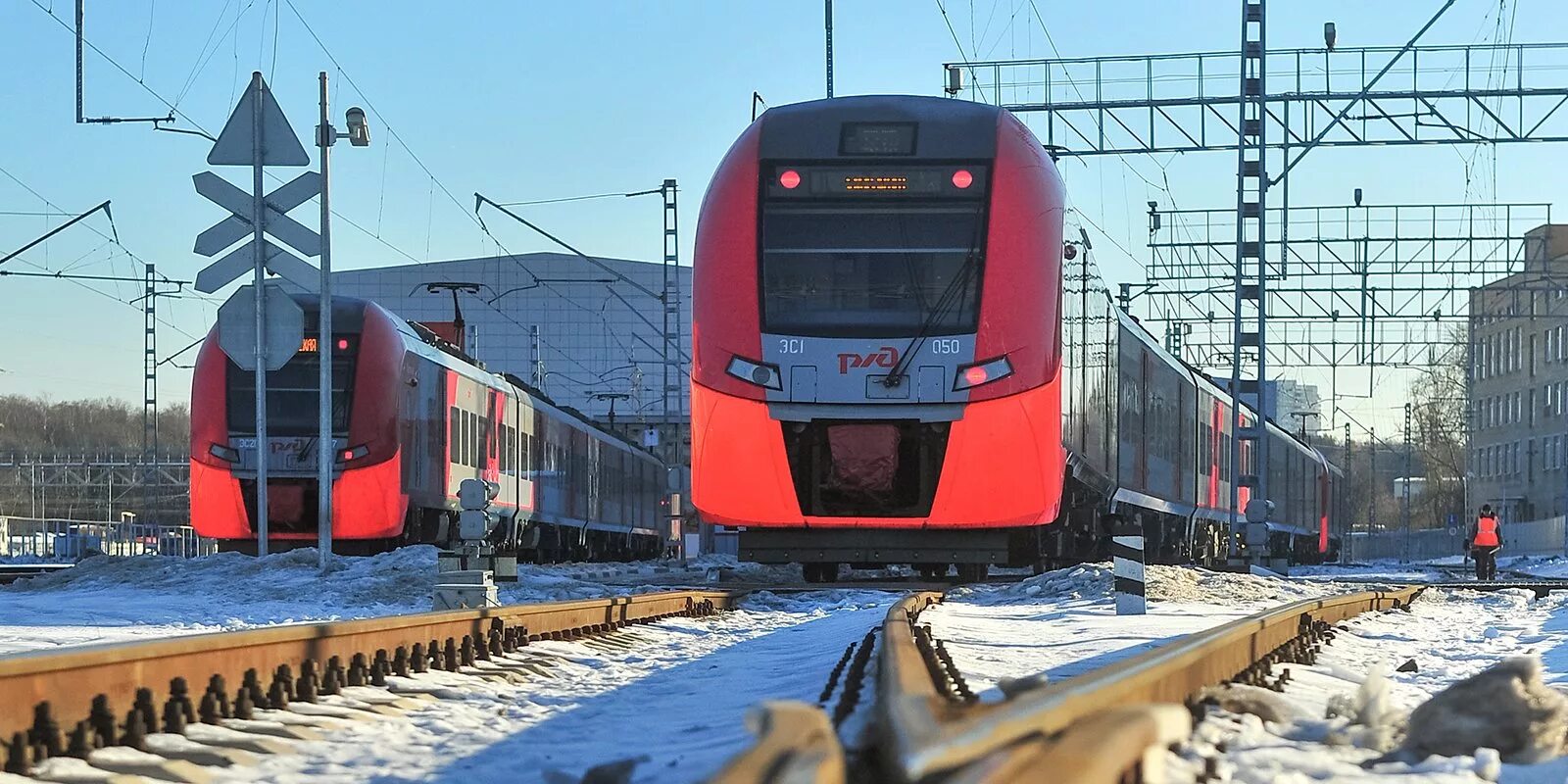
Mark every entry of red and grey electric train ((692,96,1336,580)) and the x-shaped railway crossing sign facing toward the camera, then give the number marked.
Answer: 1

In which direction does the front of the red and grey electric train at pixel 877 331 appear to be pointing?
toward the camera

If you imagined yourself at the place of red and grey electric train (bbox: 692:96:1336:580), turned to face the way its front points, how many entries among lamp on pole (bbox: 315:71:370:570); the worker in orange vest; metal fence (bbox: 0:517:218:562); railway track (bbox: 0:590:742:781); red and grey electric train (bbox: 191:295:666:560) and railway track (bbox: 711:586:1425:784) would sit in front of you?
2

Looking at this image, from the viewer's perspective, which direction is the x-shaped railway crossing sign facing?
away from the camera

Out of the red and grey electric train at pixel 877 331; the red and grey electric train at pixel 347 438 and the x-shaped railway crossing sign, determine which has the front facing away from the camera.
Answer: the x-shaped railway crossing sign

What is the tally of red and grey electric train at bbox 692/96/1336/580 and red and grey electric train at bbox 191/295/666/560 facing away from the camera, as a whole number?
0

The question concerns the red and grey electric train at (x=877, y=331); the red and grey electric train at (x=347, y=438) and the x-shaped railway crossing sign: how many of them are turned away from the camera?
1

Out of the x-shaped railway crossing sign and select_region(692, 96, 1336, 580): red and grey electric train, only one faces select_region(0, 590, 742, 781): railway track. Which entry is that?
the red and grey electric train

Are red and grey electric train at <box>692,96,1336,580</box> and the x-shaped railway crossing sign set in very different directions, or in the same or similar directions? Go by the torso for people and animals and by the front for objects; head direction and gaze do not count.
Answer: very different directions

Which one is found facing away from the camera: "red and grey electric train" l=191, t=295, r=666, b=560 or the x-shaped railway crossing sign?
the x-shaped railway crossing sign

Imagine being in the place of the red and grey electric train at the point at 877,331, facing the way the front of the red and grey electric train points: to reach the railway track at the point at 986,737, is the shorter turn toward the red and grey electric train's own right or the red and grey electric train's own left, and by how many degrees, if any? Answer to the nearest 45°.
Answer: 0° — it already faces it

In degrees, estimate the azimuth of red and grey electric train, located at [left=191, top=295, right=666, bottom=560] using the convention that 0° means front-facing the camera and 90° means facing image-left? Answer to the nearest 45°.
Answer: approximately 45°
